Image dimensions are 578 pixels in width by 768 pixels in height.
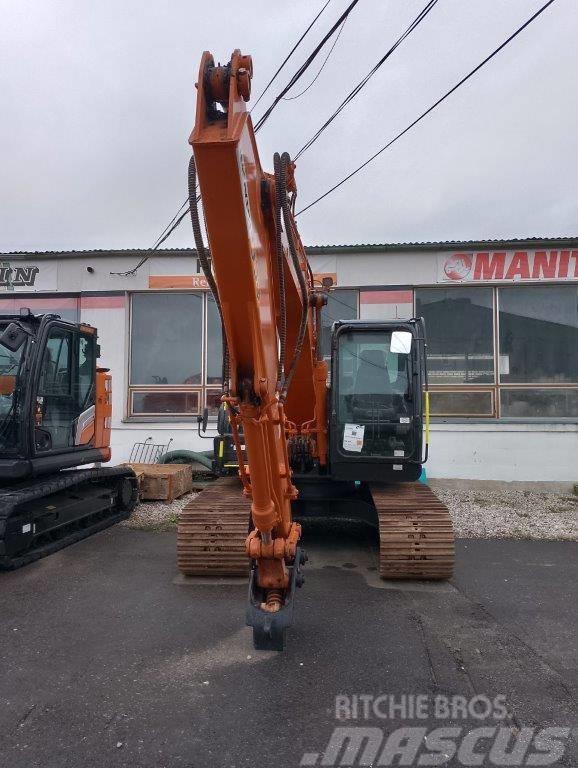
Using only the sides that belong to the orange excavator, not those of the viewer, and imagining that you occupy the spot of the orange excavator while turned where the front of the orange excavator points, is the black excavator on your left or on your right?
on your right

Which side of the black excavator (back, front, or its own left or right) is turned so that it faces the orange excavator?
left

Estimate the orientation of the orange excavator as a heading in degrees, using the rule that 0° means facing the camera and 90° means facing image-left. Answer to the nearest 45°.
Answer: approximately 0°

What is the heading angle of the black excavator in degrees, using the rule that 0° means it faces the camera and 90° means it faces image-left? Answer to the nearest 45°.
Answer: approximately 45°
